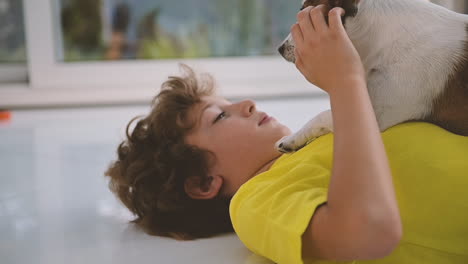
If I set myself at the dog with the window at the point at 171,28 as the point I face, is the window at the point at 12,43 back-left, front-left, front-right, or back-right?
front-left

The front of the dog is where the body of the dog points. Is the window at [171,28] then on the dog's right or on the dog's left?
on the dog's right

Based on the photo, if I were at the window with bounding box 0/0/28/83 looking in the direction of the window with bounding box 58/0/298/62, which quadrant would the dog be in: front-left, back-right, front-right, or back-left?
front-right

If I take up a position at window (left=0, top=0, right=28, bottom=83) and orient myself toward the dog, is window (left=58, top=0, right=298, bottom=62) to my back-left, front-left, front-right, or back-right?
front-left

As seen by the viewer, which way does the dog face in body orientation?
to the viewer's left

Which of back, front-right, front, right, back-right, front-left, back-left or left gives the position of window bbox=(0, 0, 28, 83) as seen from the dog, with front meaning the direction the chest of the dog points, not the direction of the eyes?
front-right
